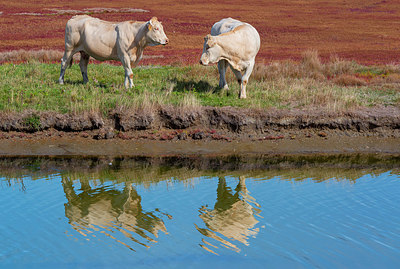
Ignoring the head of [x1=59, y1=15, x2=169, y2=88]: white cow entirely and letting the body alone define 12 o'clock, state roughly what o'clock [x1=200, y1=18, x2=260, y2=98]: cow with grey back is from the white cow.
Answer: The cow with grey back is roughly at 1 o'clock from the white cow.

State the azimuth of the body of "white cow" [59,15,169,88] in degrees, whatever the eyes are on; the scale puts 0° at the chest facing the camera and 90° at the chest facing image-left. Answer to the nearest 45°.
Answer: approximately 270°
